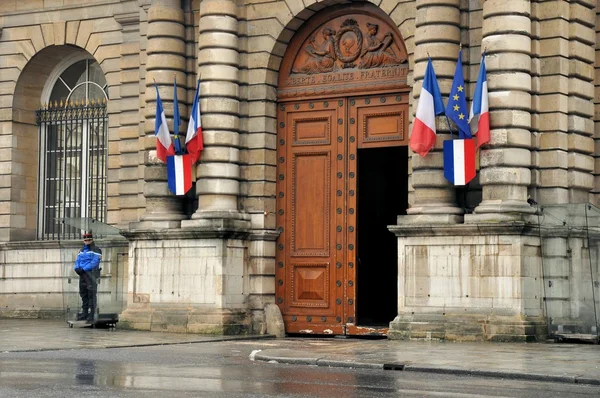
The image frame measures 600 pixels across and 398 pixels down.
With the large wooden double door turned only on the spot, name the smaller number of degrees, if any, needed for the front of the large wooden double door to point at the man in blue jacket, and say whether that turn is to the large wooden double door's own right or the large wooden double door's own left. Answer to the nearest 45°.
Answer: approximately 90° to the large wooden double door's own right

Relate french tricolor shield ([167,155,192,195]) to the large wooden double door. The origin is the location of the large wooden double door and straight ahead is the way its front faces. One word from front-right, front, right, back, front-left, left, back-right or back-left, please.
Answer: right

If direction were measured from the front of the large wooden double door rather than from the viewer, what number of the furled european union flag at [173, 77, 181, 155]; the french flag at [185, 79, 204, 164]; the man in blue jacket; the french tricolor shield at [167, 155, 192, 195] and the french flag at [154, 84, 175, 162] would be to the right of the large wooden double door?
5

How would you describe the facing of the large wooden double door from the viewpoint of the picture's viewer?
facing the viewer

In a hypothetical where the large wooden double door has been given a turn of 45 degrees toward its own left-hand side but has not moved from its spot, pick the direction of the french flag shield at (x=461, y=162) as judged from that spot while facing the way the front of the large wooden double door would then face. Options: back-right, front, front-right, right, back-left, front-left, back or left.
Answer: front

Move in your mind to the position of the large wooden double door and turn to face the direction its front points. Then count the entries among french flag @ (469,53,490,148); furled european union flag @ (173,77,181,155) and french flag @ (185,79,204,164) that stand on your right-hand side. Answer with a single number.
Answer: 2

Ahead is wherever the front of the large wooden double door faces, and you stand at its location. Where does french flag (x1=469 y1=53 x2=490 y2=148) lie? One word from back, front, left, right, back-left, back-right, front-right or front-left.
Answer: front-left

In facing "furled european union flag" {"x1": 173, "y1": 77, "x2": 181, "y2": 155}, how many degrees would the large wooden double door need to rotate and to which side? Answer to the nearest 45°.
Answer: approximately 90° to its right

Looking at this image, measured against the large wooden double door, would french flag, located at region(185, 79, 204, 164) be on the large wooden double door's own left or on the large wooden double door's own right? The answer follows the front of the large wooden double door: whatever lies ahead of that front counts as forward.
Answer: on the large wooden double door's own right

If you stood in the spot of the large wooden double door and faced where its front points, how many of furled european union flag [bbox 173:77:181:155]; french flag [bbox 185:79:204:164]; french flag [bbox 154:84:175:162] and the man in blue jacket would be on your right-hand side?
4

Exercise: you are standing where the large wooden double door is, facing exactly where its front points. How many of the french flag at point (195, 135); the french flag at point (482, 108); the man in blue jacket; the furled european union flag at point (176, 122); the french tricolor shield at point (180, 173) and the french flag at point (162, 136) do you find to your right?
5

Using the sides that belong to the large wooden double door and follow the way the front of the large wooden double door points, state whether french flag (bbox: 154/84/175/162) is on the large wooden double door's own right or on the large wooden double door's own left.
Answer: on the large wooden double door's own right
